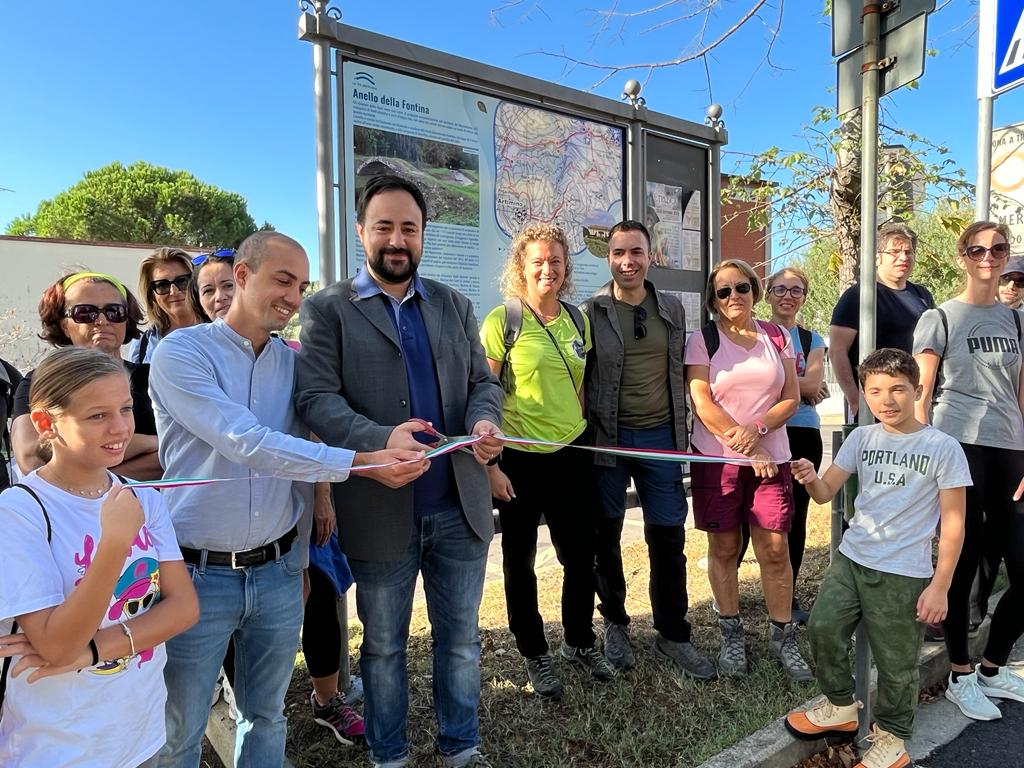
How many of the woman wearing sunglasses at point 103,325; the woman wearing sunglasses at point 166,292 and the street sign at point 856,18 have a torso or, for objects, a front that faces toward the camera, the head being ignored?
2

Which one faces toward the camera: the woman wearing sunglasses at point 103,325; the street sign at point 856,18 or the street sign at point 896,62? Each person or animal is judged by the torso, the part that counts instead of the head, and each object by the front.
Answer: the woman wearing sunglasses

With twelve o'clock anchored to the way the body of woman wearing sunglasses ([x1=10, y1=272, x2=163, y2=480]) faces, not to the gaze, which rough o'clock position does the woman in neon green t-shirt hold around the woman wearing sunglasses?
The woman in neon green t-shirt is roughly at 9 o'clock from the woman wearing sunglasses.

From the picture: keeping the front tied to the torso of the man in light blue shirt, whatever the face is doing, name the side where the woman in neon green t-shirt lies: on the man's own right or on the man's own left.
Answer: on the man's own left

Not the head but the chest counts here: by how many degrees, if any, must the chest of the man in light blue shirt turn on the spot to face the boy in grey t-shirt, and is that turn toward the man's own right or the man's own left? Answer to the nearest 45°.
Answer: approximately 45° to the man's own left

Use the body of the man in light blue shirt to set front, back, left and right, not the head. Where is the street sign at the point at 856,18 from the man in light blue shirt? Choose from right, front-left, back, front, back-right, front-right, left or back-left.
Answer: front-left

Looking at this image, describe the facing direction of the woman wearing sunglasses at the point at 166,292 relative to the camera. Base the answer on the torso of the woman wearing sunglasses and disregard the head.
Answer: toward the camera

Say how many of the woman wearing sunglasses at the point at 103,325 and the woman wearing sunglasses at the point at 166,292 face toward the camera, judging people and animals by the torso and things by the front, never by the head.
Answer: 2

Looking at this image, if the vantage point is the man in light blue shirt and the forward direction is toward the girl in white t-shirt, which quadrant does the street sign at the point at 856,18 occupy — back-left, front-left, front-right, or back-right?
back-left

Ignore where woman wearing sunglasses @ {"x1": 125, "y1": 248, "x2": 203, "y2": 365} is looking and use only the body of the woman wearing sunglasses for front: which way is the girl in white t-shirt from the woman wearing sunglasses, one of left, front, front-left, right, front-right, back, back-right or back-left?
front

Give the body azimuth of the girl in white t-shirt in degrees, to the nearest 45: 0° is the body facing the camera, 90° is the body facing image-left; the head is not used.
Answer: approximately 315°

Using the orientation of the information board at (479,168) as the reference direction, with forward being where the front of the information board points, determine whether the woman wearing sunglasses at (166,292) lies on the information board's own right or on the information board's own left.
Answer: on the information board's own right

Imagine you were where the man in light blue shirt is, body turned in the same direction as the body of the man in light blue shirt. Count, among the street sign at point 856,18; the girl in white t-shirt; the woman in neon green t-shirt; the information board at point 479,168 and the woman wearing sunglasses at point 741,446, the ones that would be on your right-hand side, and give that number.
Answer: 1

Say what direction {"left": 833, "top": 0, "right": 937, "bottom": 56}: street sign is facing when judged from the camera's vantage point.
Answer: facing away from the viewer and to the right of the viewer

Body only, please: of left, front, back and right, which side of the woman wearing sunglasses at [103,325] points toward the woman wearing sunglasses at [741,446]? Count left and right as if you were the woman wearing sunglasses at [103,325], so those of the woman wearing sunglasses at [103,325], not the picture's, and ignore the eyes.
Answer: left
